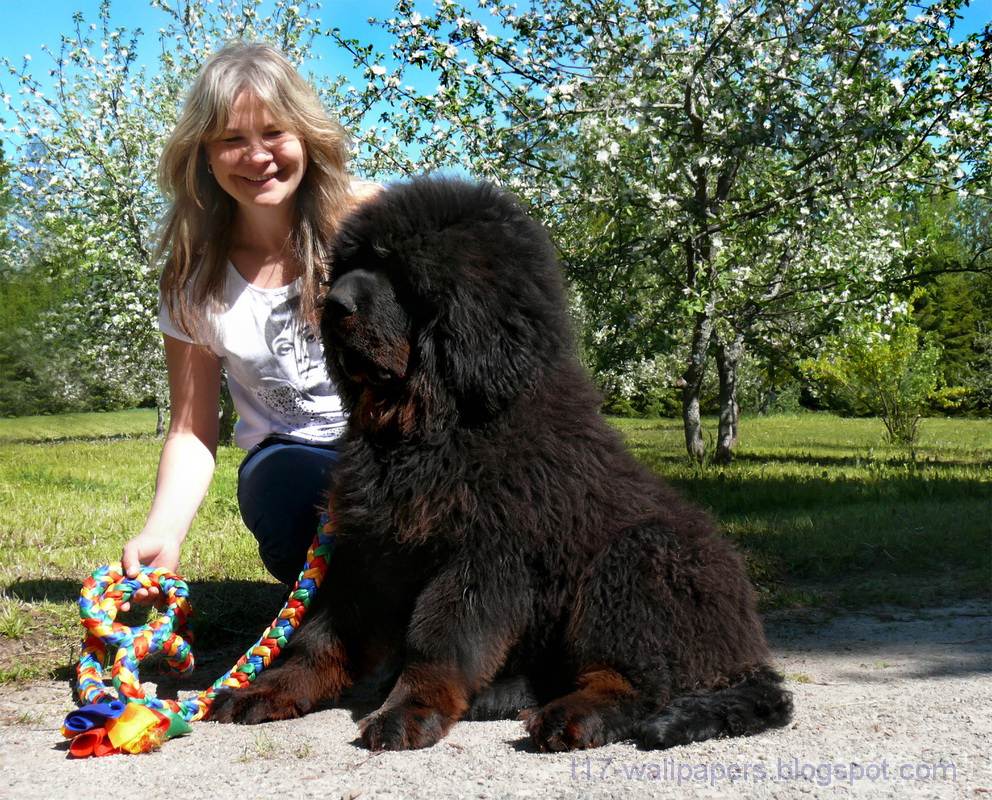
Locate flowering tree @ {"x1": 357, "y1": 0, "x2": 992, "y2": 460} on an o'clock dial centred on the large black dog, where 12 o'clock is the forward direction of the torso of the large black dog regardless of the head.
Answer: The flowering tree is roughly at 5 o'clock from the large black dog.

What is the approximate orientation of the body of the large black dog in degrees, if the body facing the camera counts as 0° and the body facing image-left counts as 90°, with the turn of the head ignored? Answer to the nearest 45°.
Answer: approximately 45°

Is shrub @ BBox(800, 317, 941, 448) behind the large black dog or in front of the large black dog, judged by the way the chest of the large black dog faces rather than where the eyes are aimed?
behind
